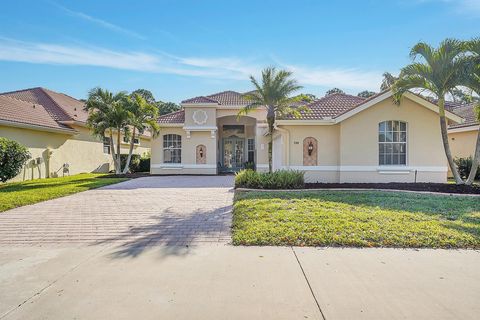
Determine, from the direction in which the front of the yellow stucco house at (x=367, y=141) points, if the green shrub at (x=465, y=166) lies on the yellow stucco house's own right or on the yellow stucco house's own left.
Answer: on the yellow stucco house's own left

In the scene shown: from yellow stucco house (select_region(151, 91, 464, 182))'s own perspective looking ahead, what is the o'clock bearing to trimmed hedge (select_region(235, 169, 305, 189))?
The trimmed hedge is roughly at 2 o'clock from the yellow stucco house.

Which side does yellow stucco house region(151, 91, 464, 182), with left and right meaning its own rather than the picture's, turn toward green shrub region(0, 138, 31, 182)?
right

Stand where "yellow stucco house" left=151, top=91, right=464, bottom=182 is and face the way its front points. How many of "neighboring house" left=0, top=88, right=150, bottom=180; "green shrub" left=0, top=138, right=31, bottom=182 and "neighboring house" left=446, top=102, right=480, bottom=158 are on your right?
2

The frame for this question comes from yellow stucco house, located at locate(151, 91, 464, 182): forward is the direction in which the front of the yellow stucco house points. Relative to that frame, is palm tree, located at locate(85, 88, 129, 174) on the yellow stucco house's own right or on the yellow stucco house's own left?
on the yellow stucco house's own right

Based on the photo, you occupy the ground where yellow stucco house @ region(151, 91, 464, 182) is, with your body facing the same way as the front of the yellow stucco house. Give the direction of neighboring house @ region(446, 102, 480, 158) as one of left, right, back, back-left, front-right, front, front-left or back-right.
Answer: back-left

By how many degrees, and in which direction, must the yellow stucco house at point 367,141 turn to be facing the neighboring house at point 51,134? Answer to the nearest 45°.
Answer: approximately 90° to its right

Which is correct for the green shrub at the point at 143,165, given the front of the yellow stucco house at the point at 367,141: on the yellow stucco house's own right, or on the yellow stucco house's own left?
on the yellow stucco house's own right

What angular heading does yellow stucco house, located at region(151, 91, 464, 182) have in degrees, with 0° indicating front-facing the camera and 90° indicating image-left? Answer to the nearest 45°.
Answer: approximately 0°
